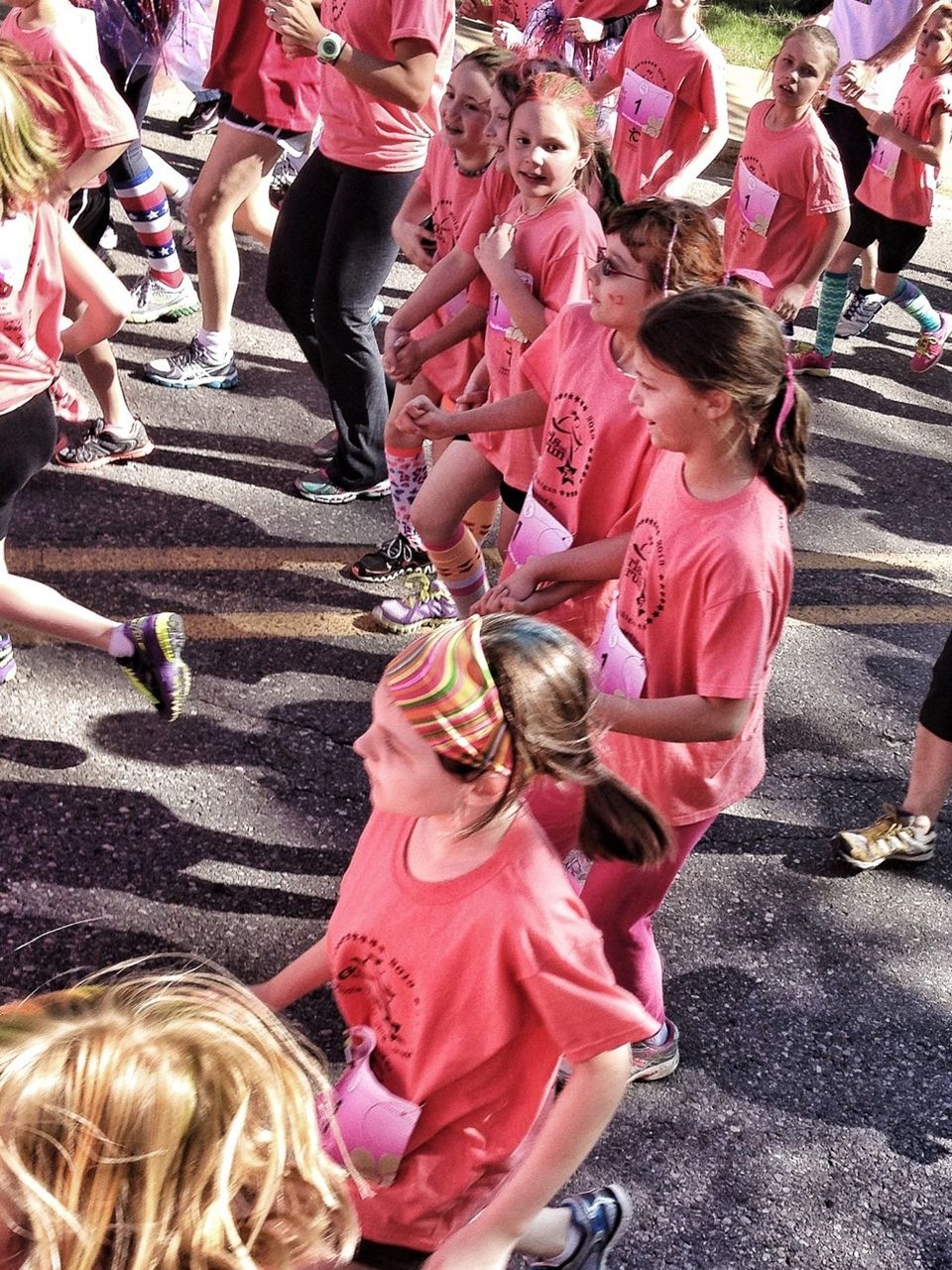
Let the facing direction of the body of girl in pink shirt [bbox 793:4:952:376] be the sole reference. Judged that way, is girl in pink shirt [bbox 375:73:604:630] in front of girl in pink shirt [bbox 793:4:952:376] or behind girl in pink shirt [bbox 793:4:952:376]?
in front

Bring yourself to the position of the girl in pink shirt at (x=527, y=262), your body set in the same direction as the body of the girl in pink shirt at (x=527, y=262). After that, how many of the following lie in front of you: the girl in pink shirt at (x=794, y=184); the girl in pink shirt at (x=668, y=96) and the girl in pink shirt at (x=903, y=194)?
0

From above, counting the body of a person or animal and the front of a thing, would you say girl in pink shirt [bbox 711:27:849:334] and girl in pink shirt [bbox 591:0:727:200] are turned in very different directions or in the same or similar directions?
same or similar directions

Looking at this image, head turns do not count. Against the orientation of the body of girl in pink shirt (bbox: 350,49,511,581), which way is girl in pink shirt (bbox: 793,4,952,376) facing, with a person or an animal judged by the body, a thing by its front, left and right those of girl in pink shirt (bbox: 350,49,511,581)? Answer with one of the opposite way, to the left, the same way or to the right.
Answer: the same way

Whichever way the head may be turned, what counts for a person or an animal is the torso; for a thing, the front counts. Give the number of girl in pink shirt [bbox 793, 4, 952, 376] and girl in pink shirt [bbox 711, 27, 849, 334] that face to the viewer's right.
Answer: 0

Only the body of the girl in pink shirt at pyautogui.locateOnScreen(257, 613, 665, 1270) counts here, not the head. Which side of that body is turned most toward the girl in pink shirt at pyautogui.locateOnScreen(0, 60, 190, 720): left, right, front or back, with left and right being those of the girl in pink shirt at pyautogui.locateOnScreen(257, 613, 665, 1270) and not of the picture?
right

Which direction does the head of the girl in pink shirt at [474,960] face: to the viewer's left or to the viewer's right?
to the viewer's left

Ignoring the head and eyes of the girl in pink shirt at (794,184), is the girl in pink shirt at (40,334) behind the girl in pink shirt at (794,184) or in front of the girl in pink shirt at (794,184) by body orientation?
in front

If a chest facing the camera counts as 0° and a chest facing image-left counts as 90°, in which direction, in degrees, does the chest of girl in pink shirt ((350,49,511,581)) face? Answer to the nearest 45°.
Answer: approximately 45°

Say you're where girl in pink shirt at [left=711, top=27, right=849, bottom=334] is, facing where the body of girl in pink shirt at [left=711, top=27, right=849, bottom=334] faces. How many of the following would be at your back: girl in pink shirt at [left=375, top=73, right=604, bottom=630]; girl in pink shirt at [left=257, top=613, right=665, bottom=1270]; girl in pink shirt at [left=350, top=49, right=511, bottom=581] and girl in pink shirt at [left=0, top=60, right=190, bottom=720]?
0

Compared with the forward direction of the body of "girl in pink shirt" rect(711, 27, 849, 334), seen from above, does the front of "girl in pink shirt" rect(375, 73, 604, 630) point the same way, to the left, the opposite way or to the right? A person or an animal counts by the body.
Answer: the same way

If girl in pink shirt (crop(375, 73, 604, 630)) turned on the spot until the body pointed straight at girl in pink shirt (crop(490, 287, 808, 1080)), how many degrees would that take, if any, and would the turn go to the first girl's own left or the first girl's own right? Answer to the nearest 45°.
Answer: approximately 45° to the first girl's own left

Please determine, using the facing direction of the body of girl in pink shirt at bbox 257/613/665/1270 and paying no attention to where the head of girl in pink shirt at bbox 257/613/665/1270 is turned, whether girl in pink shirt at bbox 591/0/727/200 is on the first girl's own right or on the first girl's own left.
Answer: on the first girl's own right

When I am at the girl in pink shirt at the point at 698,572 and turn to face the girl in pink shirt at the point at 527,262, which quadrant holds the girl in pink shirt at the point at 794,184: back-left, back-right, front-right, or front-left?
front-right

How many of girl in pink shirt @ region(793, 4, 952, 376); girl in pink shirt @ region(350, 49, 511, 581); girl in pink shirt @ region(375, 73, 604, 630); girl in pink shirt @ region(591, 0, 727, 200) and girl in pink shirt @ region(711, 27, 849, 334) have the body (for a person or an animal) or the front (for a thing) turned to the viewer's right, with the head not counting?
0

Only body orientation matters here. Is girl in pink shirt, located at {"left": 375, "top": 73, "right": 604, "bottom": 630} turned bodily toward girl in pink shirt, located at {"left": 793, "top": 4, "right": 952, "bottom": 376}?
no

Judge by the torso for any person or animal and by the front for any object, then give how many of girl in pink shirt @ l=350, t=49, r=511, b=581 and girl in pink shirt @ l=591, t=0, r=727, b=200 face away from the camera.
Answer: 0

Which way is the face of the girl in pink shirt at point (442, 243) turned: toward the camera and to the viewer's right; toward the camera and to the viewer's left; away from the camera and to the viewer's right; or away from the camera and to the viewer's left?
toward the camera and to the viewer's left

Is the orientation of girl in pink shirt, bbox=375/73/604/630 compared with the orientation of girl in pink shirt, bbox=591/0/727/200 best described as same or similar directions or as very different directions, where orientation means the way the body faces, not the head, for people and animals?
same or similar directions

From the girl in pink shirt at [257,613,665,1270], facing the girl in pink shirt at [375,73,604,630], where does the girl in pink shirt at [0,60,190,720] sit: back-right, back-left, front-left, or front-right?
front-left

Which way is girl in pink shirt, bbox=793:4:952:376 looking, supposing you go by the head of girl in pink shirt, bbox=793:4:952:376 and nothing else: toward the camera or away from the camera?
toward the camera
